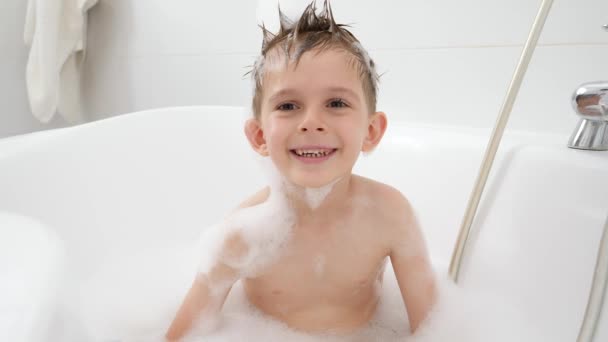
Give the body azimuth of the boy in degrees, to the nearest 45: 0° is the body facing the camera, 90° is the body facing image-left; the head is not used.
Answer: approximately 0°

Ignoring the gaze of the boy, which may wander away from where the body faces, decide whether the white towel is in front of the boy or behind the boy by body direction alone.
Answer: behind
